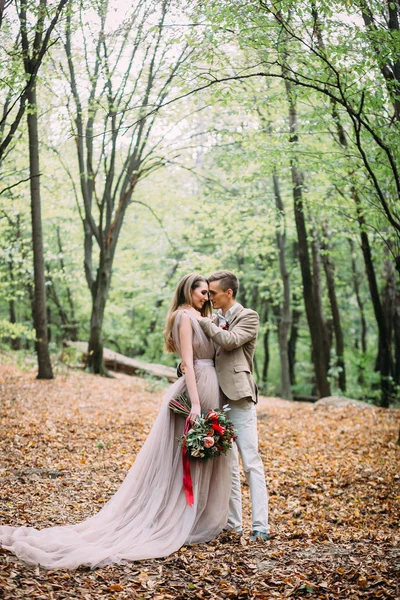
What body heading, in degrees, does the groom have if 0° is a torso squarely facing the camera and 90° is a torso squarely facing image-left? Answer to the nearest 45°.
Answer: approximately 45°

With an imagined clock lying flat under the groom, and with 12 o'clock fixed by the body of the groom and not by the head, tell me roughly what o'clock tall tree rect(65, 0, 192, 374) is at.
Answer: The tall tree is roughly at 4 o'clock from the groom.

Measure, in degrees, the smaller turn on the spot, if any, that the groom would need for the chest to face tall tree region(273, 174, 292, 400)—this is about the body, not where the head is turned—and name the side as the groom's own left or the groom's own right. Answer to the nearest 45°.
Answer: approximately 135° to the groom's own right

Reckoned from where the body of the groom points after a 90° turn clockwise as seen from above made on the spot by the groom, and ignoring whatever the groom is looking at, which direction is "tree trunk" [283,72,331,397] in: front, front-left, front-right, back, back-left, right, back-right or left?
front-right

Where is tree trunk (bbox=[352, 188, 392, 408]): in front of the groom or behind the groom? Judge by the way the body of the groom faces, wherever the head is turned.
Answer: behind
